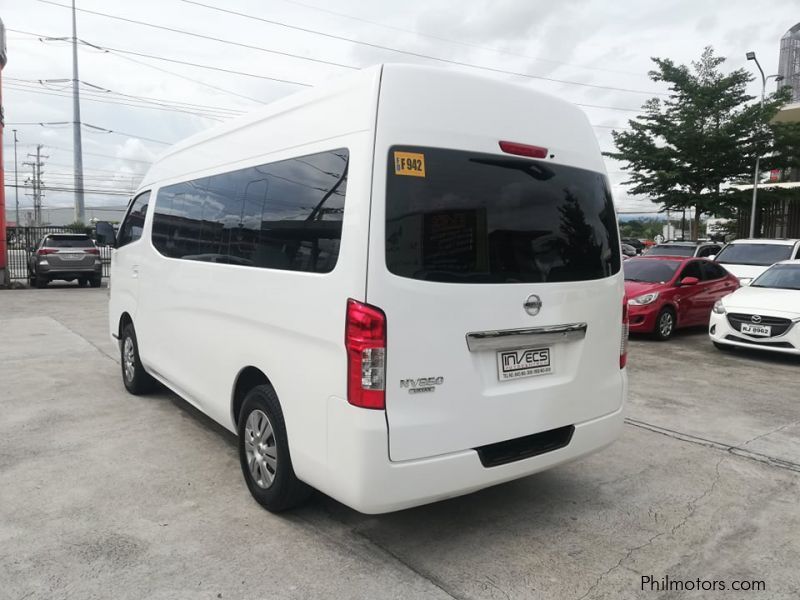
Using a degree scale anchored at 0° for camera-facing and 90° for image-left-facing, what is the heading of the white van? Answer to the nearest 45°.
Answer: approximately 135°

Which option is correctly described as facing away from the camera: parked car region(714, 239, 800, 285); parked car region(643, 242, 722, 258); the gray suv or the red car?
the gray suv

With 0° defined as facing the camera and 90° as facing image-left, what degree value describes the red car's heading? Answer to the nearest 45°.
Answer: approximately 45°

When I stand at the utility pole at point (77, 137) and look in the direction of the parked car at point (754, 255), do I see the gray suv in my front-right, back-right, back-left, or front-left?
front-right

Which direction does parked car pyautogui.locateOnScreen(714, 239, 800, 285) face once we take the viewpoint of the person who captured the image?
facing the viewer and to the left of the viewer

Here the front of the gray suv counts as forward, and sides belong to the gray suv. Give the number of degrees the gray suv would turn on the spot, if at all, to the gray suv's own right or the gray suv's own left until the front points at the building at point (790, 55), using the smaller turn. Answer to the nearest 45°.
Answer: approximately 90° to the gray suv's own right

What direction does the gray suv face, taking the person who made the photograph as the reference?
facing away from the viewer

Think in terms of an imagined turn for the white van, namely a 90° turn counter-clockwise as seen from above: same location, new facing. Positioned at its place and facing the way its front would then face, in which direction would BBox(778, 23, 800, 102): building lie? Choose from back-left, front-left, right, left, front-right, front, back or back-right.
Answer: back

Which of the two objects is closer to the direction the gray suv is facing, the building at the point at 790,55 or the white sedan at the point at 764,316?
the building

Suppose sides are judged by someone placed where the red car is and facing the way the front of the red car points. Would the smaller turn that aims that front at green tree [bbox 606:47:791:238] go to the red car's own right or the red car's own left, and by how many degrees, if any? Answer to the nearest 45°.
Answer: approximately 135° to the red car's own right

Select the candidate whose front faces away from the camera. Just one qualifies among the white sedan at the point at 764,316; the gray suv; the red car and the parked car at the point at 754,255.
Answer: the gray suv

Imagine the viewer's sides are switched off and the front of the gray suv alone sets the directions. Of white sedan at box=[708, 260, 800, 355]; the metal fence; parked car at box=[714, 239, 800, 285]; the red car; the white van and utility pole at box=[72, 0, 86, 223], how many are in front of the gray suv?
2

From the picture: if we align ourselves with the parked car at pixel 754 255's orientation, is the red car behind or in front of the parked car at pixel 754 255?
in front

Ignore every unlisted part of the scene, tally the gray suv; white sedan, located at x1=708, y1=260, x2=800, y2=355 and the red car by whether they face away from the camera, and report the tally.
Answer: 1

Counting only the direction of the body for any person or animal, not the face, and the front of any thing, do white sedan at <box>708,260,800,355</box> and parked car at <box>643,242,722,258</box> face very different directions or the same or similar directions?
same or similar directions

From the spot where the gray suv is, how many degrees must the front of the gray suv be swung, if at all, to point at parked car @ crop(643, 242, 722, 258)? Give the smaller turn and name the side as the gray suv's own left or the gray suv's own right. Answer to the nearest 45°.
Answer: approximately 135° to the gray suv's own right

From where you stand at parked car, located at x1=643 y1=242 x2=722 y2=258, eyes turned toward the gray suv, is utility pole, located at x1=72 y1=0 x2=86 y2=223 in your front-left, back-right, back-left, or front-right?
front-right

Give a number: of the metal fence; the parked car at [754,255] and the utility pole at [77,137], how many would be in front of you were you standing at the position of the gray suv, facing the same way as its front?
2

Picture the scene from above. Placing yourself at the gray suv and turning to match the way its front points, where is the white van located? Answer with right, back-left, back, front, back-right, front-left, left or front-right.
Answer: back

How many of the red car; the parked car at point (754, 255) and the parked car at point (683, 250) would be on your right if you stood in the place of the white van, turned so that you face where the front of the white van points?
3
